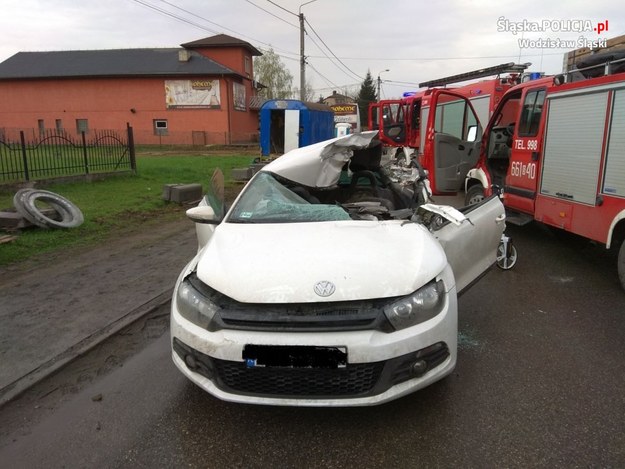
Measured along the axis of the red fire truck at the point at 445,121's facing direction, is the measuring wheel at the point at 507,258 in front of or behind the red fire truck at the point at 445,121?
behind

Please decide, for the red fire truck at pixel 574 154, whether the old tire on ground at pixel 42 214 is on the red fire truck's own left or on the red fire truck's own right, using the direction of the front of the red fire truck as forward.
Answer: on the red fire truck's own left

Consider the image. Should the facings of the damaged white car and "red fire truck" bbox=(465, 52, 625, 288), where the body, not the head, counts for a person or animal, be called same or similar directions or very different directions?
very different directions

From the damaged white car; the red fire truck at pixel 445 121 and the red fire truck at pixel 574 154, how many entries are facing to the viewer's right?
0

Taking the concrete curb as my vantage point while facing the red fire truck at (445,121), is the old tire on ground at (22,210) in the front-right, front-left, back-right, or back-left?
front-left

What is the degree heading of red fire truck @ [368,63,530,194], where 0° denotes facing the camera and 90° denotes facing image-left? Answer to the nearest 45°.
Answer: approximately 135°

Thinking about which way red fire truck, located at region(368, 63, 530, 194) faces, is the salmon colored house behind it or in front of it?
in front

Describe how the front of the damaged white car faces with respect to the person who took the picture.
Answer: facing the viewer

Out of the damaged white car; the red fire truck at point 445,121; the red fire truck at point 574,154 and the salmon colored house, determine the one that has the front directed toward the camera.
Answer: the damaged white car

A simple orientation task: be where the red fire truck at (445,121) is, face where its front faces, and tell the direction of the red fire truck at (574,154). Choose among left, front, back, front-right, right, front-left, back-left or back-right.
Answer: back-left
